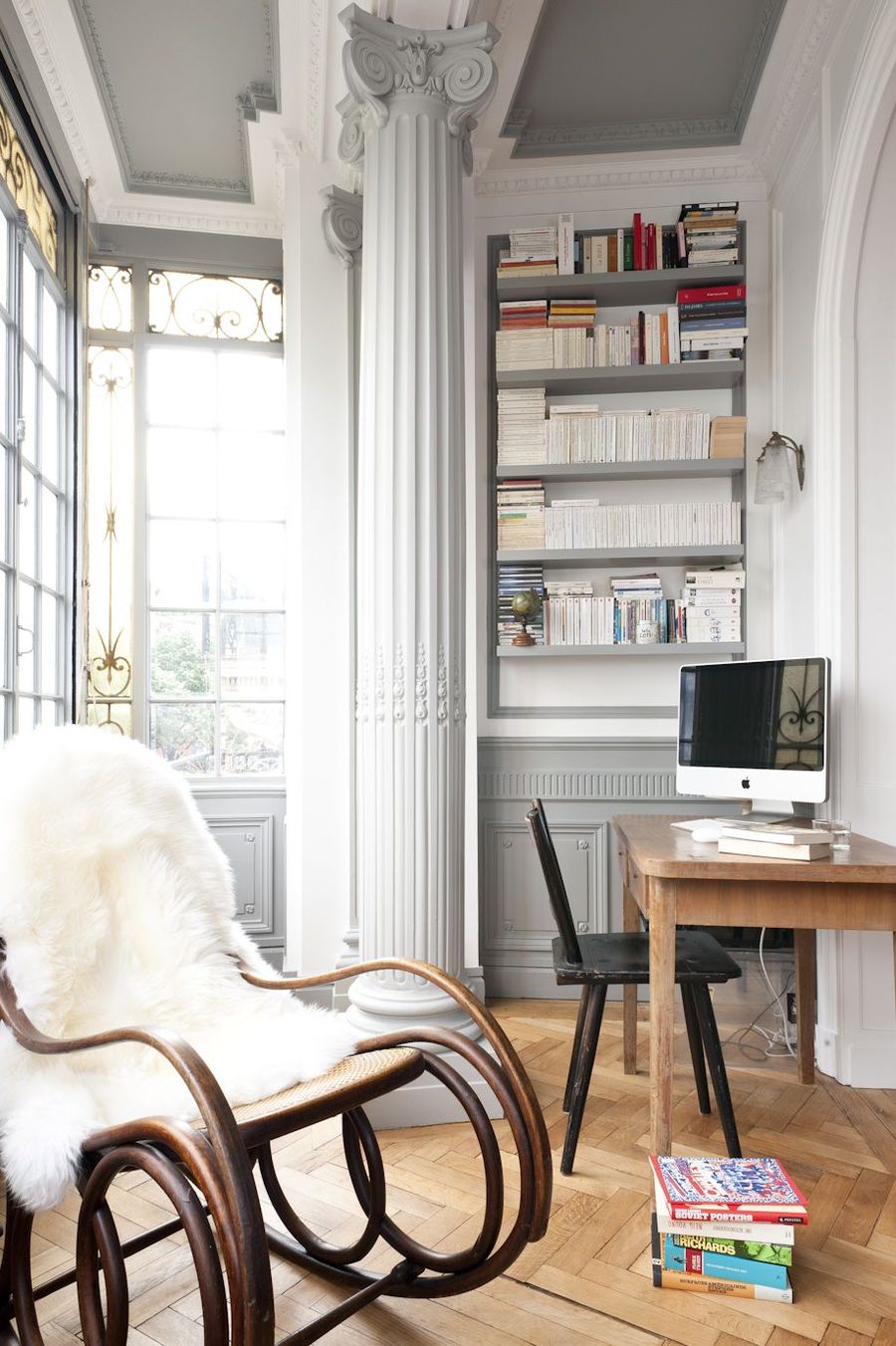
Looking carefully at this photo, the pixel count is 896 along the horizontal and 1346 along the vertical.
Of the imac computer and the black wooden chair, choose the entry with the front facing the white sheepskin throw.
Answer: the imac computer

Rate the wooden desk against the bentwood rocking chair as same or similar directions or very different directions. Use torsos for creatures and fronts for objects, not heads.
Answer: very different directions

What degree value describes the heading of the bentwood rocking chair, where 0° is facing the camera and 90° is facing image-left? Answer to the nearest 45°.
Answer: approximately 315°

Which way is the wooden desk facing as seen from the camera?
to the viewer's left

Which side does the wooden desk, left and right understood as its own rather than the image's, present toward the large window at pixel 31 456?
front

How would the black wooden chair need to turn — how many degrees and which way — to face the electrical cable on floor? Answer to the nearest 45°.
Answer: approximately 45° to its left

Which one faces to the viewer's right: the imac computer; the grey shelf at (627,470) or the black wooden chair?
the black wooden chair

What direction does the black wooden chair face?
to the viewer's right

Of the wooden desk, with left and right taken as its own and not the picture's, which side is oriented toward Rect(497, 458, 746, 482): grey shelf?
right

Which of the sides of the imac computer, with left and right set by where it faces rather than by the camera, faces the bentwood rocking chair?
front

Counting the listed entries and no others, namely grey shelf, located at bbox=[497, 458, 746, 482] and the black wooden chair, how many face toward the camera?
1
